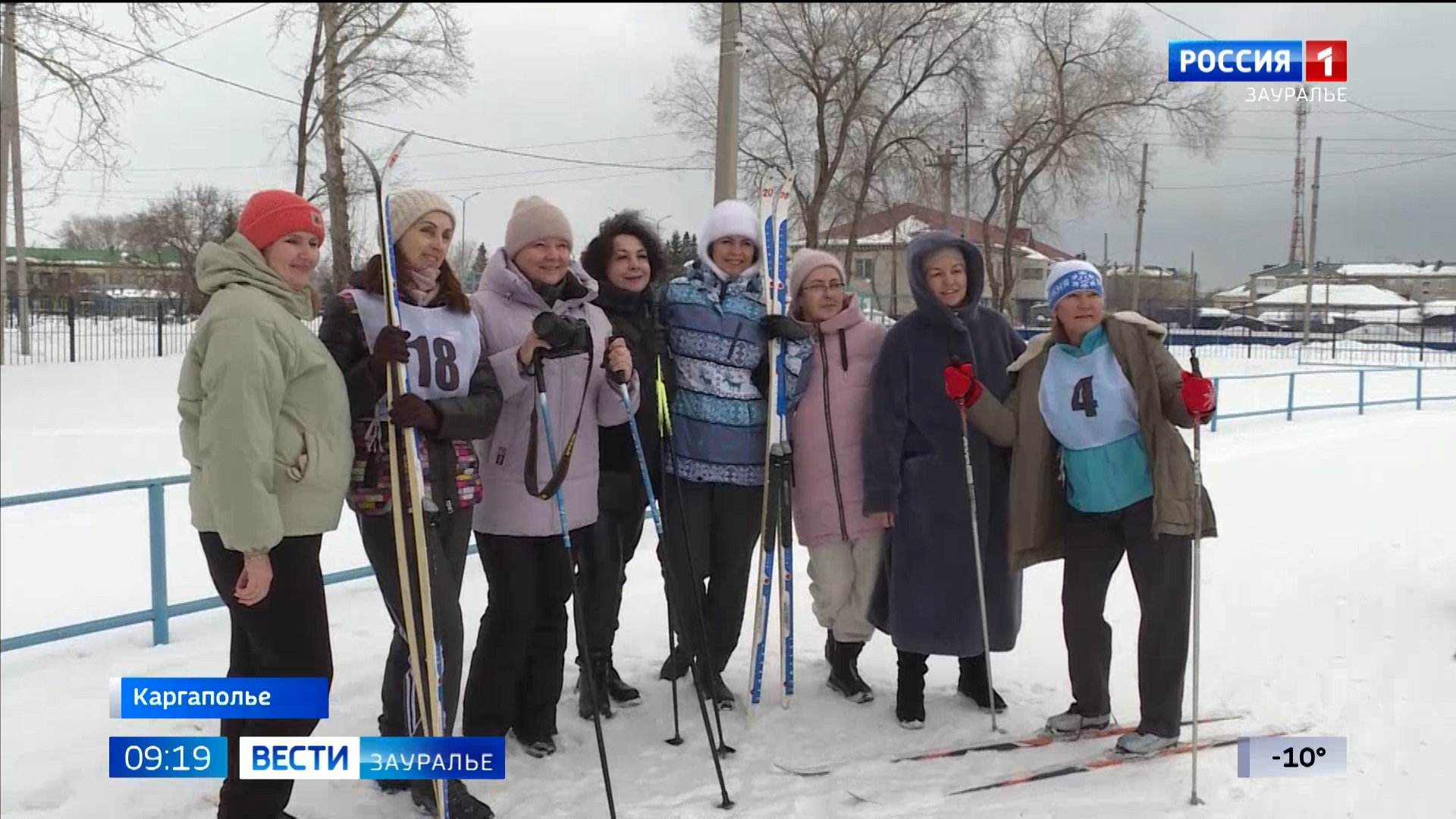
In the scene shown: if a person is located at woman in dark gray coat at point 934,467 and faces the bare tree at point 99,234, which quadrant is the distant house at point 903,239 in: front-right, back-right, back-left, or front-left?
front-right

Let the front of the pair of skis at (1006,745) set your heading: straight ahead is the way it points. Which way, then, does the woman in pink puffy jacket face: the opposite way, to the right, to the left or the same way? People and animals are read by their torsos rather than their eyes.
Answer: to the left

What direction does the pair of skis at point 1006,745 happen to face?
to the viewer's left

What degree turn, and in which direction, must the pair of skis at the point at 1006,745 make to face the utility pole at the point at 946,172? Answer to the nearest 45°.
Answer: approximately 90° to its right

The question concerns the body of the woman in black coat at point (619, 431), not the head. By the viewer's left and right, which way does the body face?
facing the viewer and to the right of the viewer

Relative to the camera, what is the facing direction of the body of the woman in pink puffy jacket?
toward the camera

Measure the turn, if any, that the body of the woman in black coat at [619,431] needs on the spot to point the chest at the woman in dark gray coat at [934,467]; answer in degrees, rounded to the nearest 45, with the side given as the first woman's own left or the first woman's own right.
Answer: approximately 45° to the first woman's own left

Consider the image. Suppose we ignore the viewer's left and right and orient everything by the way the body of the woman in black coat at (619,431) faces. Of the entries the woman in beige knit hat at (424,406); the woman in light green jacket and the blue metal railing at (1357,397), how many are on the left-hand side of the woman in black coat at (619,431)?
1

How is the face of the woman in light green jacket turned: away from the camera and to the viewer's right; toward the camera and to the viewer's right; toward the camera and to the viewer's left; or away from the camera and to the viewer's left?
toward the camera and to the viewer's right

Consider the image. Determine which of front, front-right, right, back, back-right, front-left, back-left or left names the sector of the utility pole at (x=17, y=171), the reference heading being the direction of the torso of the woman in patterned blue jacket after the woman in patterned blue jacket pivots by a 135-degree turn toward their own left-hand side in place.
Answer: left

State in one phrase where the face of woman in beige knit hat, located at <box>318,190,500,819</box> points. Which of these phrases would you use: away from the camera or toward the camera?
toward the camera

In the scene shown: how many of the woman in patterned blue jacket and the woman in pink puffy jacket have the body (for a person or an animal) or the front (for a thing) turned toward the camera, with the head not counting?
2

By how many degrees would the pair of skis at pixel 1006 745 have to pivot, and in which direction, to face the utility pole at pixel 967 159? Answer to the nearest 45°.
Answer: approximately 90° to its right

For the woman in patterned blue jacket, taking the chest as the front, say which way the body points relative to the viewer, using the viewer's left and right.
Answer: facing the viewer

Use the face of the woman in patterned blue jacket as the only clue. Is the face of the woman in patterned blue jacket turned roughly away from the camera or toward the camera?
toward the camera

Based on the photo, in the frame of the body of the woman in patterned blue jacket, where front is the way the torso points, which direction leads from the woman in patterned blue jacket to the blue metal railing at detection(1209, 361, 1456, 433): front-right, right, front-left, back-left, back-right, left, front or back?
back-left

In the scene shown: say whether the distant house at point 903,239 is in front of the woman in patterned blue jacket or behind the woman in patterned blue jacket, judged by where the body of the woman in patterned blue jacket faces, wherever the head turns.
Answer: behind
